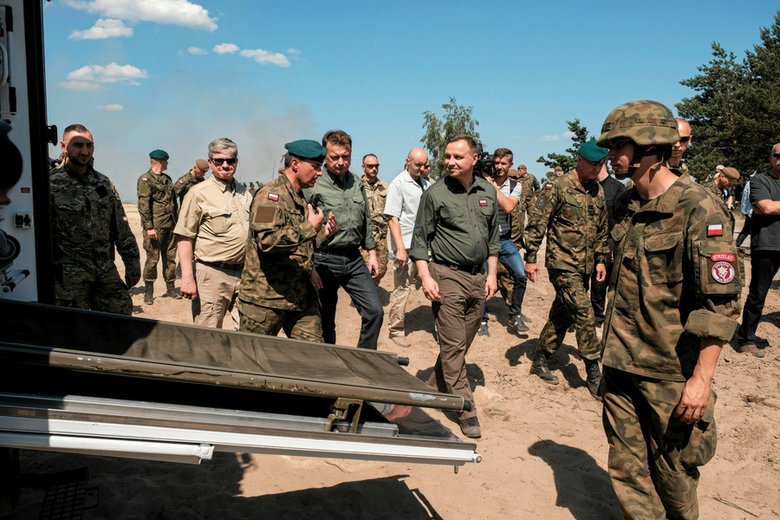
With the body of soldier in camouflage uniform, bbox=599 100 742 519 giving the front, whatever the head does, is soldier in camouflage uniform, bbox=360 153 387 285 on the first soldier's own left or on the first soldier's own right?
on the first soldier's own right

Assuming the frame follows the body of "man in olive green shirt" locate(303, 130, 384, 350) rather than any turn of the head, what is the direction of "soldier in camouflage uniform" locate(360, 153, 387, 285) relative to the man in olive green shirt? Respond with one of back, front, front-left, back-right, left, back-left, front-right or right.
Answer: back

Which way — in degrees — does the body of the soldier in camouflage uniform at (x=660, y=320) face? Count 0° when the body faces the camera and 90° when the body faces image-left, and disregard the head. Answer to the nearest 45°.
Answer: approximately 45°

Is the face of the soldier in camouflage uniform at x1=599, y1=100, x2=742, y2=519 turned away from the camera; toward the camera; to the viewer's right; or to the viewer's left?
to the viewer's left

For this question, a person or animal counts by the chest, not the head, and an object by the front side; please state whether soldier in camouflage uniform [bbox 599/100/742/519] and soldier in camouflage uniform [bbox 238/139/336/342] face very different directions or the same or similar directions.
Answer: very different directions

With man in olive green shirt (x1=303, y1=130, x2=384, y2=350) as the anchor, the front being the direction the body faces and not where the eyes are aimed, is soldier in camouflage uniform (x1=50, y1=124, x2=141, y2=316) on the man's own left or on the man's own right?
on the man's own right

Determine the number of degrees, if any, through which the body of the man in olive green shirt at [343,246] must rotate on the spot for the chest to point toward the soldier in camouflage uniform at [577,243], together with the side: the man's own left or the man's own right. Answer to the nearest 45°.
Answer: approximately 90° to the man's own left

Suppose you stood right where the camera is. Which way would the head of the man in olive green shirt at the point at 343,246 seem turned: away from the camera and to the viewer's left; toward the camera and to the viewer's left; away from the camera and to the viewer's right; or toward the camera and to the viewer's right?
toward the camera and to the viewer's left

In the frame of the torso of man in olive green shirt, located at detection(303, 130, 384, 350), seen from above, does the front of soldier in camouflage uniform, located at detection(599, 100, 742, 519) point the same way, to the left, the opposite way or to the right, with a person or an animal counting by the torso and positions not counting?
to the right

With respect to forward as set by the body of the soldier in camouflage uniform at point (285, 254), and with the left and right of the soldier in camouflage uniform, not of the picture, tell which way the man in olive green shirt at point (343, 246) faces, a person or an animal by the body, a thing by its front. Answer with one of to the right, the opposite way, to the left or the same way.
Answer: to the right

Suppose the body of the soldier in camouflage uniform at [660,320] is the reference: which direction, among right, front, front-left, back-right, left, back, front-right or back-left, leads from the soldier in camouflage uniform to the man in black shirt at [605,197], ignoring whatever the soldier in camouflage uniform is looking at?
back-right
